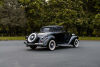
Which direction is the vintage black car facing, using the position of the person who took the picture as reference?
facing away from the viewer and to the right of the viewer

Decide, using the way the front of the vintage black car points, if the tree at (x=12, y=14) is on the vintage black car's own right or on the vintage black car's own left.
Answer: on the vintage black car's own left
